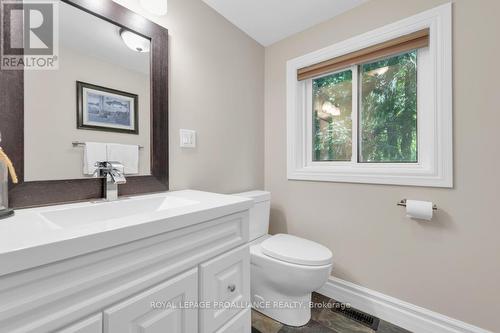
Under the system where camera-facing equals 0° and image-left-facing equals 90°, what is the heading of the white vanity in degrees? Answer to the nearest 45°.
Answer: approximately 315°

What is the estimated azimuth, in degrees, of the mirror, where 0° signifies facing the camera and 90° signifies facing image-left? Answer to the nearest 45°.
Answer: approximately 315°

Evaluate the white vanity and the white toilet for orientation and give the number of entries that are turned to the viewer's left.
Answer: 0

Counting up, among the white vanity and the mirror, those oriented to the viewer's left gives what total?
0

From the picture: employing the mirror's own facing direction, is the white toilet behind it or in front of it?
in front

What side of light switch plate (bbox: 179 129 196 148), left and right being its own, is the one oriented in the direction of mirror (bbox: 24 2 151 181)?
right

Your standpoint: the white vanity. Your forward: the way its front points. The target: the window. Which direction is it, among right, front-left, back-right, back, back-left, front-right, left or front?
front-left

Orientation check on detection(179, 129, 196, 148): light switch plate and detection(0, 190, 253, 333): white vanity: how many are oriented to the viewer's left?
0

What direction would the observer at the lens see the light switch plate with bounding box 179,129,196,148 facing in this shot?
facing the viewer and to the right of the viewer

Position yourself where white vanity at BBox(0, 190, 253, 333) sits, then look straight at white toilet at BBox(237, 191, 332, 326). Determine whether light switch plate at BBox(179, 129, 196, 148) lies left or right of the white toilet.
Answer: left

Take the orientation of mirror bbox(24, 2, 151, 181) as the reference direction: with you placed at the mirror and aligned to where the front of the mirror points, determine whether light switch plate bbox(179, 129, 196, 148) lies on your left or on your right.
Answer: on your left
